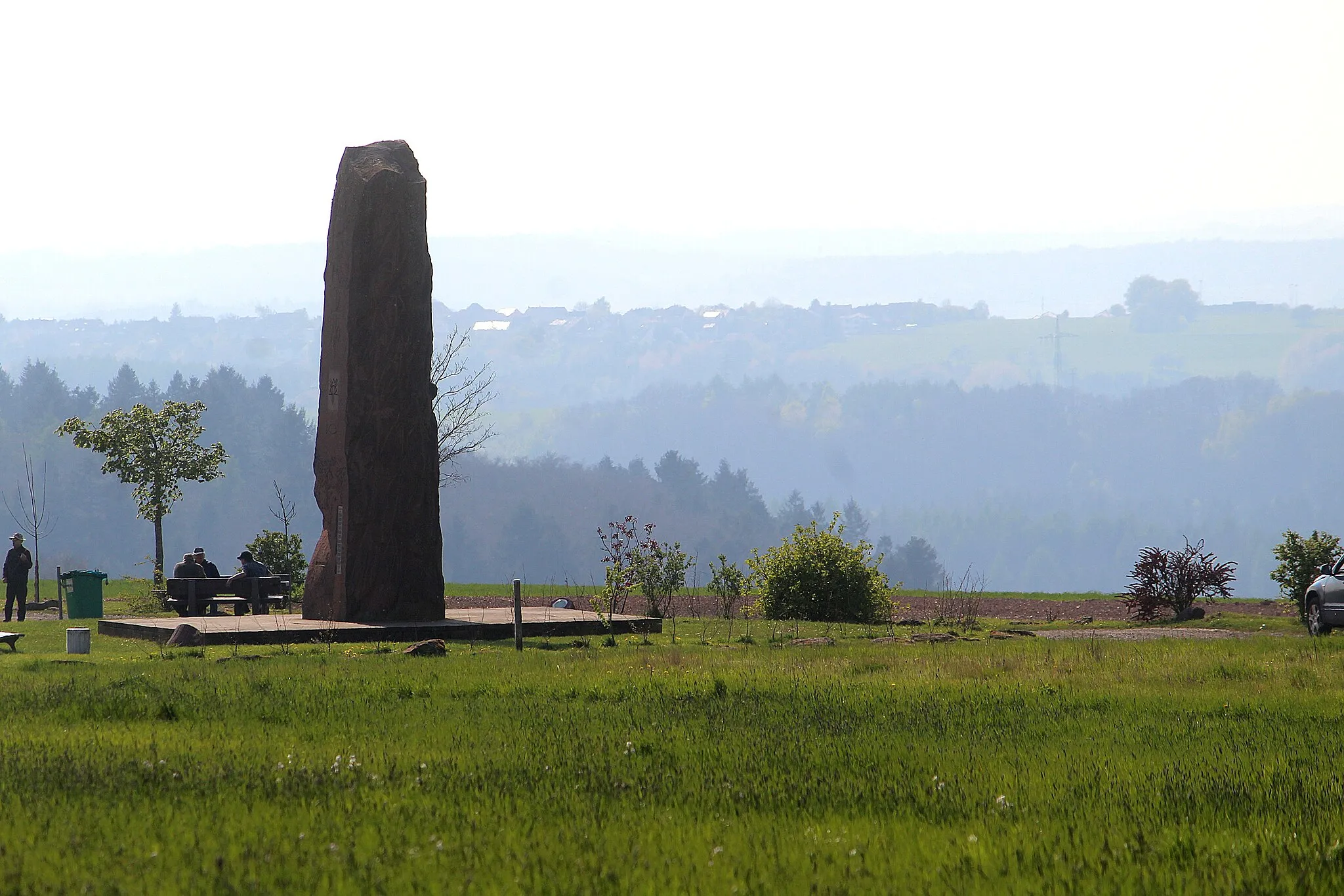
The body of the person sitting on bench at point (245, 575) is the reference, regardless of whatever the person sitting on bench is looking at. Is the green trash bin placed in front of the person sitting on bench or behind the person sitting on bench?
in front

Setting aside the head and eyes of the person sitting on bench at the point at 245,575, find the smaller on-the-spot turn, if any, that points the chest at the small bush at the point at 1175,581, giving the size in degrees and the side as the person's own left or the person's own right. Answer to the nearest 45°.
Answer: approximately 180°

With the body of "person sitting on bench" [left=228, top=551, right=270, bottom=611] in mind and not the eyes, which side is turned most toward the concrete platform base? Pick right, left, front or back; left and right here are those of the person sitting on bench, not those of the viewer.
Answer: back

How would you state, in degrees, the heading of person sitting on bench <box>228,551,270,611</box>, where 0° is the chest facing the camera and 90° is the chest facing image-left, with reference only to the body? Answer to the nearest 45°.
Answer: approximately 90°

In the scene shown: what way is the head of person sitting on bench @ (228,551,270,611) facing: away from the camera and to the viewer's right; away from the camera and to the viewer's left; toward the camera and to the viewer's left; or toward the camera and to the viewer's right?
toward the camera and to the viewer's left

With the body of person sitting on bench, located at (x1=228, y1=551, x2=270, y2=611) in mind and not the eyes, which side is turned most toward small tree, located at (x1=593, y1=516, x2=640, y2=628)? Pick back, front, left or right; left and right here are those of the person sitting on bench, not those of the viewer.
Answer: back

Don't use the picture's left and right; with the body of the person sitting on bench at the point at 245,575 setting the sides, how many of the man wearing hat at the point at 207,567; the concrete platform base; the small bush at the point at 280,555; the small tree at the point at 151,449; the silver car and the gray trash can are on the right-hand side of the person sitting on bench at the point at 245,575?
3
